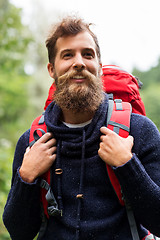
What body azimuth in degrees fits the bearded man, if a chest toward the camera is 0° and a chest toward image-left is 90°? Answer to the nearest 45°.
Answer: approximately 0°
